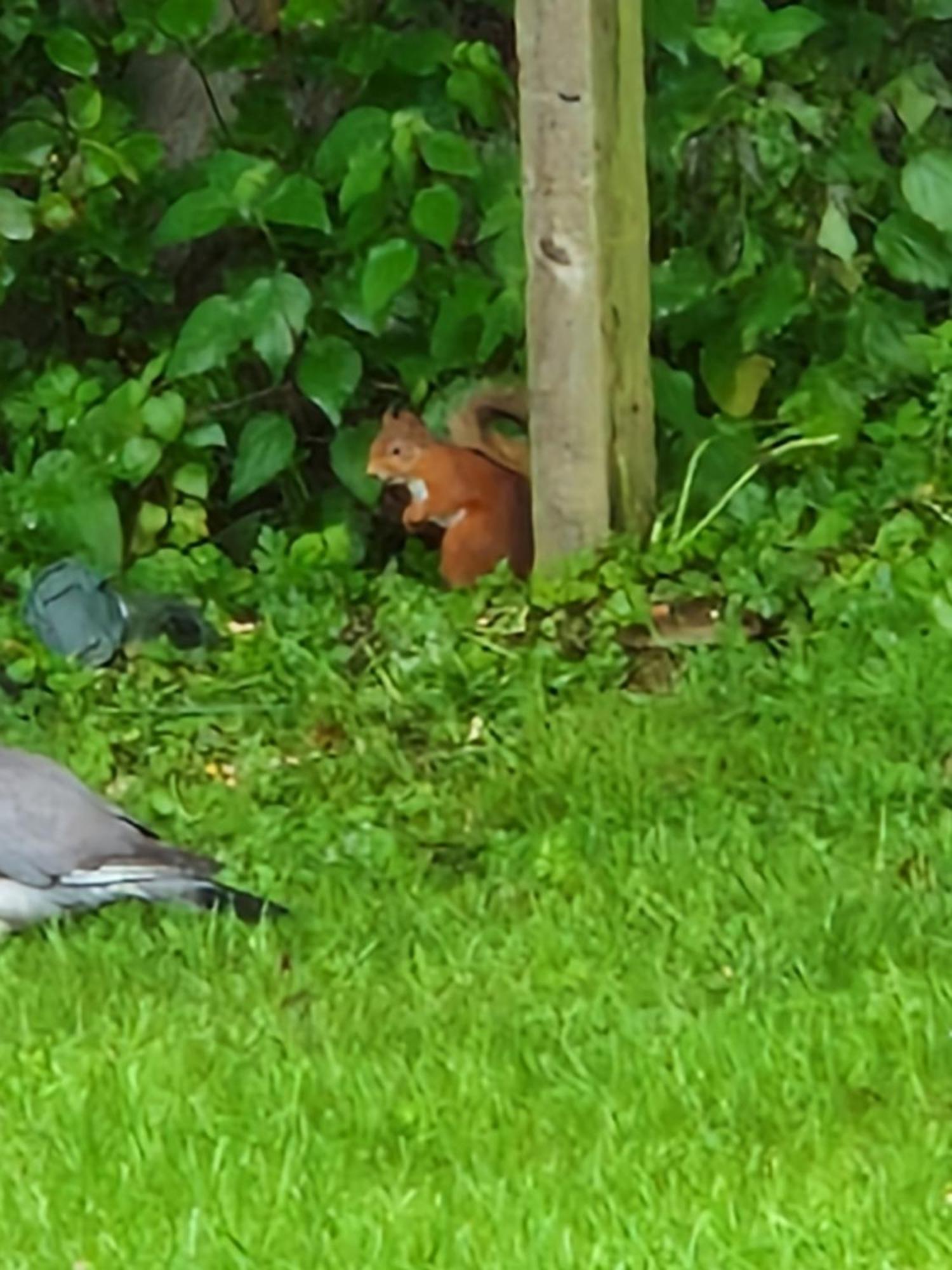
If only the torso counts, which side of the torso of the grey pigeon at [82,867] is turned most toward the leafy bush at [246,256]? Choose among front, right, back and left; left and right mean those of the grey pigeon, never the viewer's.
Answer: right

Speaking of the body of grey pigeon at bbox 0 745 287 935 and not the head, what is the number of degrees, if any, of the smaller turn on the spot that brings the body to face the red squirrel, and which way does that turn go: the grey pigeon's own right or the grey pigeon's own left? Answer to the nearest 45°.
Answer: approximately 135° to the grey pigeon's own right

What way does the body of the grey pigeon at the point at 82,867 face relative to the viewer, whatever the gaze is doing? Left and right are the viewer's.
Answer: facing to the left of the viewer

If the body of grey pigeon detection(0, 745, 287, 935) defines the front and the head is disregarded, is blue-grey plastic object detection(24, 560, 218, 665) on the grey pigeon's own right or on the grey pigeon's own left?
on the grey pigeon's own right

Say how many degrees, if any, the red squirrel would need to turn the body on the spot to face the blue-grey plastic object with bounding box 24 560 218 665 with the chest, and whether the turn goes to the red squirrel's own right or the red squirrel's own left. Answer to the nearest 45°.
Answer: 0° — it already faces it

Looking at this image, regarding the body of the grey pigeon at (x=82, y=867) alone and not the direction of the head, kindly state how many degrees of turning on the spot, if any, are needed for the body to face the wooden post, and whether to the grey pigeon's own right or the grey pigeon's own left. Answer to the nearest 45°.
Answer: approximately 135° to the grey pigeon's own right

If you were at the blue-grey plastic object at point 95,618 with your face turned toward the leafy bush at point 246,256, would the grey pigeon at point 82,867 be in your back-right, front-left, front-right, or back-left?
back-right

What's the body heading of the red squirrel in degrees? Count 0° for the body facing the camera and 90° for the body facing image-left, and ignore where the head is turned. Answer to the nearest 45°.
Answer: approximately 90°

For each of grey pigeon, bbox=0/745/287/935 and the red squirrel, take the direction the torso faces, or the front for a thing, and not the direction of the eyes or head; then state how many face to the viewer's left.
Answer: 2

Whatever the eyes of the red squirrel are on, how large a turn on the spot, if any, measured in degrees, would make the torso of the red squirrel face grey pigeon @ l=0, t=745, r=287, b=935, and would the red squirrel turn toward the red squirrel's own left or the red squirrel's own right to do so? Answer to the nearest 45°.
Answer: approximately 45° to the red squirrel's own left

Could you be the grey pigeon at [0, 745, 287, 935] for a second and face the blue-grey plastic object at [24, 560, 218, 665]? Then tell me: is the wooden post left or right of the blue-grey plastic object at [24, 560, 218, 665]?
right
